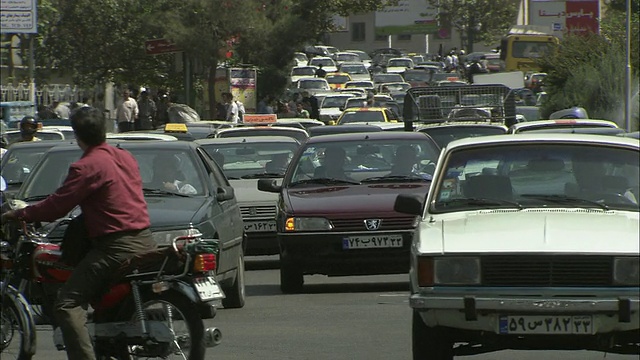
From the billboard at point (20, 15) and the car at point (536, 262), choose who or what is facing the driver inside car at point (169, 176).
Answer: the billboard

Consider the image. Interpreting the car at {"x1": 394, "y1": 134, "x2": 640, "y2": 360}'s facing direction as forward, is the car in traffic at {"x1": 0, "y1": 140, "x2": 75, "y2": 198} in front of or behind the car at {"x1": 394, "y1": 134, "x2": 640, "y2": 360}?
behind

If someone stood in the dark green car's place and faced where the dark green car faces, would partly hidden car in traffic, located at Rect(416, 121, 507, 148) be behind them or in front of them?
behind

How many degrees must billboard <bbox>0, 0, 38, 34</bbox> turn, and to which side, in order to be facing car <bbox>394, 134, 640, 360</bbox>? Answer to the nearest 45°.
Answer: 0° — it already faces it

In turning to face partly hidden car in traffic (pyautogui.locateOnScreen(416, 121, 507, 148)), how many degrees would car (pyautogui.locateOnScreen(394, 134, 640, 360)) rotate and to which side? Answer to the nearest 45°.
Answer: approximately 180°

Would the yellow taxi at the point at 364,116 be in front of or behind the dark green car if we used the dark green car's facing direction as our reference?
behind

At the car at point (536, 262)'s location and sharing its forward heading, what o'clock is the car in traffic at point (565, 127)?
the car in traffic at point (565, 127) is roughly at 6 o'clock from the car at point (536, 262).

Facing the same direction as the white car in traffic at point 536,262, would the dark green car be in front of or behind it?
behind

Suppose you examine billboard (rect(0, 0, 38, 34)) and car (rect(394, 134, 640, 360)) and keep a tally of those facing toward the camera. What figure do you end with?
2
